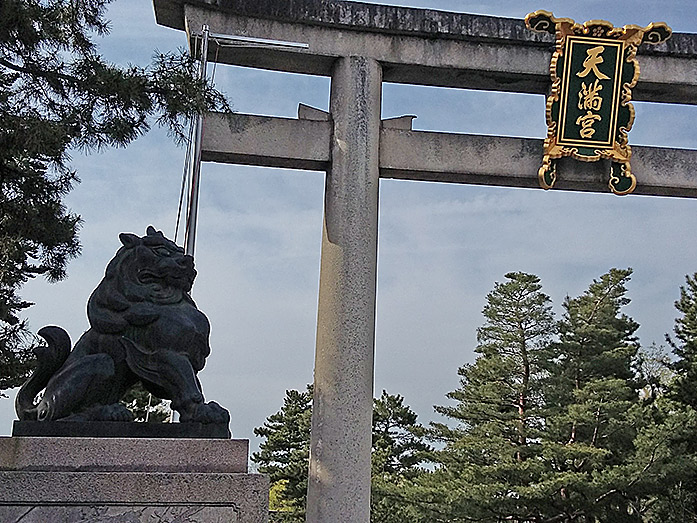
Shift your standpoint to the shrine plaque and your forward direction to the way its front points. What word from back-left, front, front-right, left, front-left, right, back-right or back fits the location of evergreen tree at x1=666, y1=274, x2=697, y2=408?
back

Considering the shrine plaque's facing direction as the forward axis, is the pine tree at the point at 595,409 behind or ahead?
behind

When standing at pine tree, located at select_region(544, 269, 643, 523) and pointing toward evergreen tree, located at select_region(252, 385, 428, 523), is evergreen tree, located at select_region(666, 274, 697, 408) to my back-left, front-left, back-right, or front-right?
back-right

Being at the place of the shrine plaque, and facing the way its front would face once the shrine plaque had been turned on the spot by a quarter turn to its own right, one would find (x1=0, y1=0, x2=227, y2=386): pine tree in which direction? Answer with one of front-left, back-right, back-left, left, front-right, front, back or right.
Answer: front-left

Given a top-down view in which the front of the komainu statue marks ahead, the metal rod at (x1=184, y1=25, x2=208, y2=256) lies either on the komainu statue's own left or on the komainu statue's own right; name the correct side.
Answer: on the komainu statue's own left

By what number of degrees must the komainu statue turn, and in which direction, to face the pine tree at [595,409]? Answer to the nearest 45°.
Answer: approximately 45° to its left

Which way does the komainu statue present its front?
to the viewer's right

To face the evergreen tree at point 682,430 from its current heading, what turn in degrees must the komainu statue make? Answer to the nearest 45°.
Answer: approximately 45° to its left

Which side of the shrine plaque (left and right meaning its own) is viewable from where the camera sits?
front

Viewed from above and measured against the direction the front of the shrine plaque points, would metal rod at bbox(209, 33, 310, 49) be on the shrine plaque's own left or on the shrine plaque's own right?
on the shrine plaque's own right
